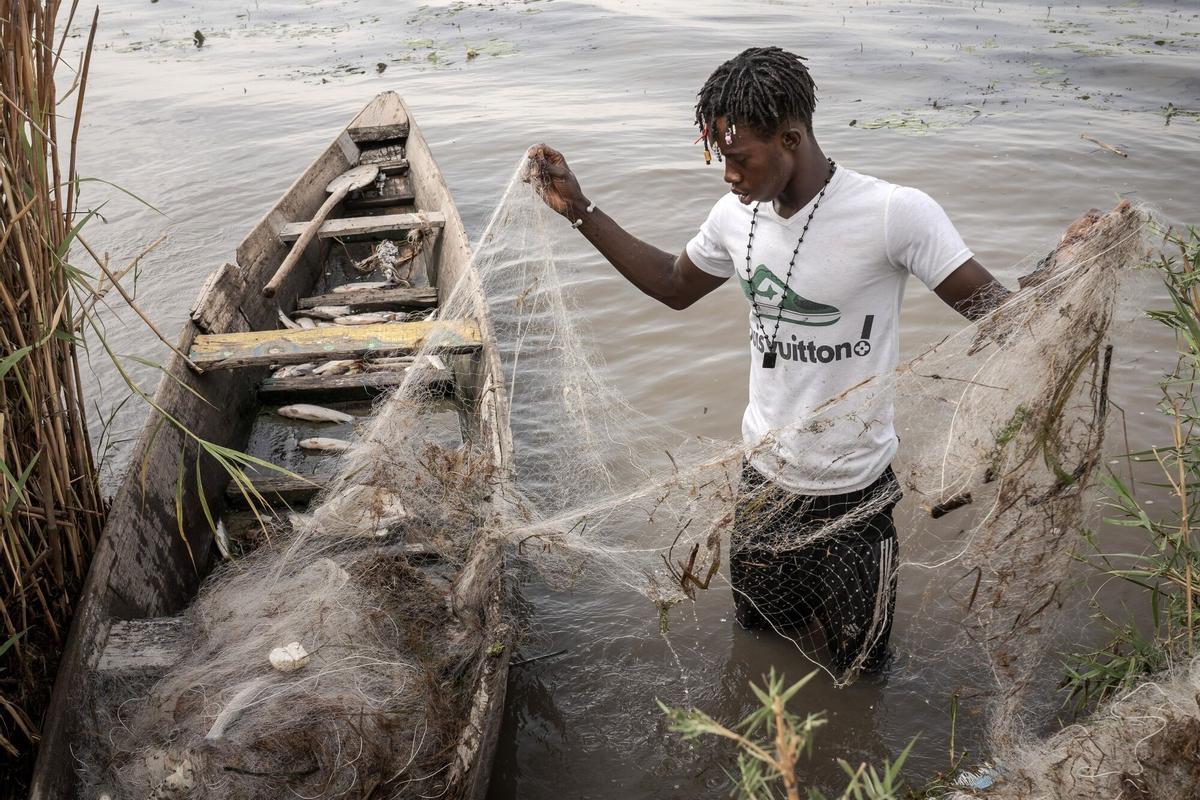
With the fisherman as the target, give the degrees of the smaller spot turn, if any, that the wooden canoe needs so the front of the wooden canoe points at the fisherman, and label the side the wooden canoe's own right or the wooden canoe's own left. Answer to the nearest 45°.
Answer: approximately 135° to the wooden canoe's own right

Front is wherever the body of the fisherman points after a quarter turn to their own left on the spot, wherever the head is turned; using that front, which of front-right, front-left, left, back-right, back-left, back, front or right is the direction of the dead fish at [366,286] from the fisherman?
back

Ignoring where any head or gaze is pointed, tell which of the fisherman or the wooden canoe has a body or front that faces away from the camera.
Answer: the wooden canoe

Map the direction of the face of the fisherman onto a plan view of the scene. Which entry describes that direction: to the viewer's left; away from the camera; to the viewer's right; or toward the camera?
to the viewer's left

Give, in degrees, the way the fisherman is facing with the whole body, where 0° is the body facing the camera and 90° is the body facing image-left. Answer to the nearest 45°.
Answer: approximately 45°

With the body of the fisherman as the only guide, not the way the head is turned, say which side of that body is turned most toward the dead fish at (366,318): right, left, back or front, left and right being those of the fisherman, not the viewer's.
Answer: right

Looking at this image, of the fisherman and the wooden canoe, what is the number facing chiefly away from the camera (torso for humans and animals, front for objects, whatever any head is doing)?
1

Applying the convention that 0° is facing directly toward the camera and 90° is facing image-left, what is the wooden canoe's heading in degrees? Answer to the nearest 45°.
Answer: approximately 180°

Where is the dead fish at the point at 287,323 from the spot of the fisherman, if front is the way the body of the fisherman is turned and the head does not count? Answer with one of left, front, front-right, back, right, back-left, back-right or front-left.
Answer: right

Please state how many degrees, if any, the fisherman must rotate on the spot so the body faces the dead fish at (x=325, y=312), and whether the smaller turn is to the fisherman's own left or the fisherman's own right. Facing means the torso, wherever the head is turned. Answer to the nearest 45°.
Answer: approximately 90° to the fisherman's own right
